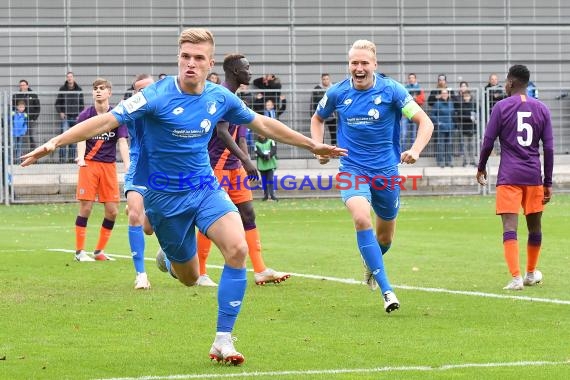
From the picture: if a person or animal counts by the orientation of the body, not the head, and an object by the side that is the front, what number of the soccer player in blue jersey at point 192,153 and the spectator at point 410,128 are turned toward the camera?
2

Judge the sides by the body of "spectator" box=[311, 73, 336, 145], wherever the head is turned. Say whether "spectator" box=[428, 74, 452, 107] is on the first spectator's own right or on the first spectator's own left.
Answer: on the first spectator's own left

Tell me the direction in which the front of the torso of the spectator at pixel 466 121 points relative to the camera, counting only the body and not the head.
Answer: toward the camera

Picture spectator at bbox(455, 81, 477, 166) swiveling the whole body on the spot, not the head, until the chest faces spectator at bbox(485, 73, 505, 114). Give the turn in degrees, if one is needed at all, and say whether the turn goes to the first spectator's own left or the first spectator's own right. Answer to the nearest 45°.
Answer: approximately 90° to the first spectator's own left

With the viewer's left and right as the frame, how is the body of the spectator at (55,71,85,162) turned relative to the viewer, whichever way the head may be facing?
facing the viewer

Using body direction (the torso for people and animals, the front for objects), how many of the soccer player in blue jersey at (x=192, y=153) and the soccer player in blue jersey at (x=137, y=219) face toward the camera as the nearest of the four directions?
2

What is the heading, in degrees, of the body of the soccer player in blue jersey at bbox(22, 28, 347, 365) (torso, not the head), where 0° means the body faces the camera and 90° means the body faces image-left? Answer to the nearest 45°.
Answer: approximately 0°

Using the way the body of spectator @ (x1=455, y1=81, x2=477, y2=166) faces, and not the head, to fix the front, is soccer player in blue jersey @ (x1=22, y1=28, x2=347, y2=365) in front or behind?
in front

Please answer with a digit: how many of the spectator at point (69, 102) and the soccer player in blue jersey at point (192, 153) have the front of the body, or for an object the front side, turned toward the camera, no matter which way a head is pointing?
2

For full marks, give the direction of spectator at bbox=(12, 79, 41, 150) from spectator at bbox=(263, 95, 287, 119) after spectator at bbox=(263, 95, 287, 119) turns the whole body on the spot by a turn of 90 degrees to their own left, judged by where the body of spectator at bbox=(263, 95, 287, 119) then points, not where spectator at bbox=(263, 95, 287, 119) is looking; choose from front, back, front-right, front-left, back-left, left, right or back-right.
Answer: back

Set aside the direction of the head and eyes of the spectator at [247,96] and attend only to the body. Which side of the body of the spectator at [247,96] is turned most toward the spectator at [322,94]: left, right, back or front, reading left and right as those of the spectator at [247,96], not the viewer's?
left

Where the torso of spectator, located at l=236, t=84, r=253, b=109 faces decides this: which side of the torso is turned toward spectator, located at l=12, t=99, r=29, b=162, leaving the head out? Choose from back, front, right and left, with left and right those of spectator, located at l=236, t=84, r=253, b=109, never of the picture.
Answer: right
